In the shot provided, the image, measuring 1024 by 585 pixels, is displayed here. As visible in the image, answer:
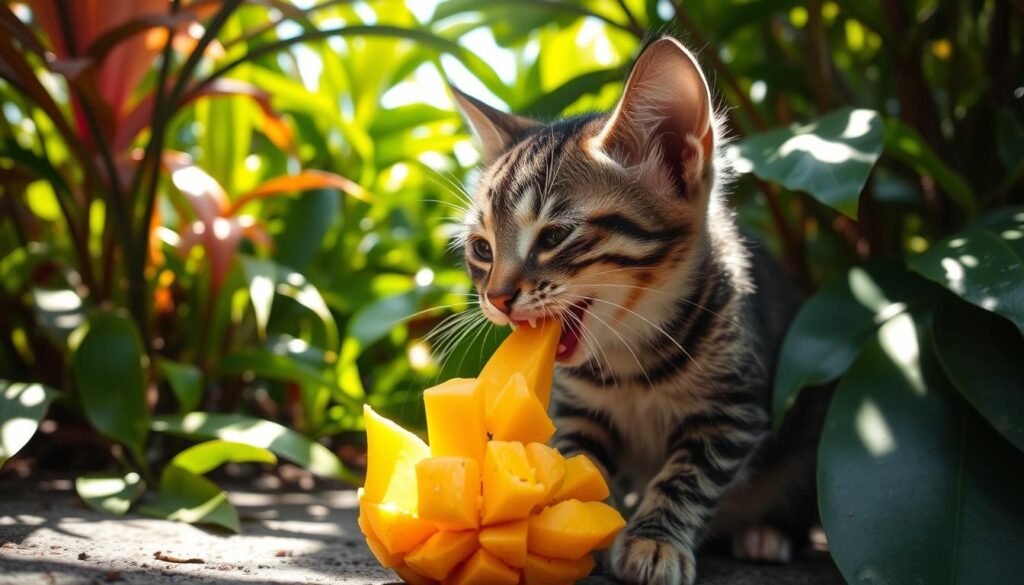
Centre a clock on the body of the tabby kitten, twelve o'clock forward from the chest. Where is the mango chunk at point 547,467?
The mango chunk is roughly at 11 o'clock from the tabby kitten.

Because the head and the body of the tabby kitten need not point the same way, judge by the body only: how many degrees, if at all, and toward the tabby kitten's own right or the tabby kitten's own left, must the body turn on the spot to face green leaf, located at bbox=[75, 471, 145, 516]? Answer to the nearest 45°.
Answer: approximately 45° to the tabby kitten's own right

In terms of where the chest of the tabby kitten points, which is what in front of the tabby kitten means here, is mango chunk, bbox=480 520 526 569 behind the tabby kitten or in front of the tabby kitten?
in front

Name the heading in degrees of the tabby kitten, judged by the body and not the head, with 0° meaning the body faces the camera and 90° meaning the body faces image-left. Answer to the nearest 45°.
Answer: approximately 45°

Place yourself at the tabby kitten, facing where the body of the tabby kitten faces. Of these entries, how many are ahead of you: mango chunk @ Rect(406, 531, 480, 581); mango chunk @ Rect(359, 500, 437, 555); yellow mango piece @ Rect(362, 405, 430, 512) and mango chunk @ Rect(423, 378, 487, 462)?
4

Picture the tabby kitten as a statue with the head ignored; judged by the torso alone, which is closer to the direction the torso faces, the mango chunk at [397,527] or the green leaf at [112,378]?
the mango chunk

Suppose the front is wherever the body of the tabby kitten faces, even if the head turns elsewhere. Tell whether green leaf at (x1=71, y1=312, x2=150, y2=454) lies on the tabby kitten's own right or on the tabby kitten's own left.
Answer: on the tabby kitten's own right

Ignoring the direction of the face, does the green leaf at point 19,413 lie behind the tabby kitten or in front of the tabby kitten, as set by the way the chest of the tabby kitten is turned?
in front

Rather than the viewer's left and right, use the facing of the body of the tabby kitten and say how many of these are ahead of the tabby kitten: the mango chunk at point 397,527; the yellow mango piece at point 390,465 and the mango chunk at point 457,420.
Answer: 3

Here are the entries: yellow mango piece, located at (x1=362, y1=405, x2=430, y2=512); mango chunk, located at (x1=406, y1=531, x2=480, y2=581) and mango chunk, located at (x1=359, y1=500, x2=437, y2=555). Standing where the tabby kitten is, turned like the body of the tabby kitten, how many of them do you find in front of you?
3

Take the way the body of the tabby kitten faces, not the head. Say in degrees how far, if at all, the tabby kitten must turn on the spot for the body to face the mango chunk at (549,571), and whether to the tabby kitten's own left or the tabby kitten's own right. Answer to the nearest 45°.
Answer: approximately 45° to the tabby kitten's own left
